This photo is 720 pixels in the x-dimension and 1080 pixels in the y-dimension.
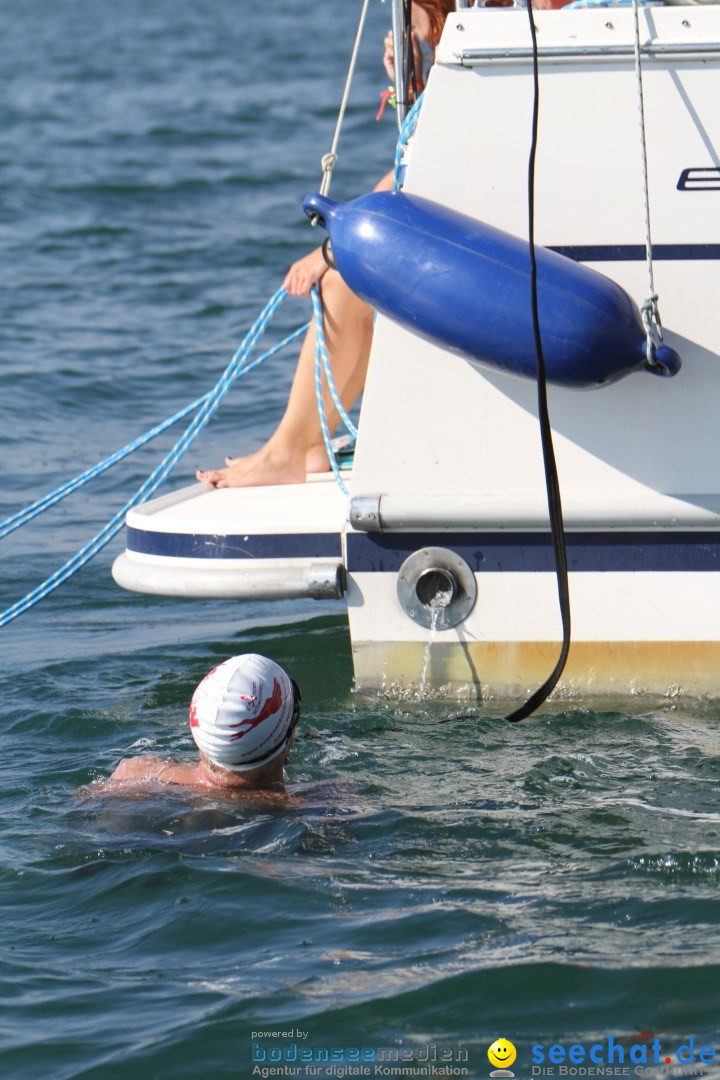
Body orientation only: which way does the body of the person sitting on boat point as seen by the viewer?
to the viewer's left

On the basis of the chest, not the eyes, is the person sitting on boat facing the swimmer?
no

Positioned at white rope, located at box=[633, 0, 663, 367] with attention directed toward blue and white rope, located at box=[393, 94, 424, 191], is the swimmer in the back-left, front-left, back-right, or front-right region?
front-left

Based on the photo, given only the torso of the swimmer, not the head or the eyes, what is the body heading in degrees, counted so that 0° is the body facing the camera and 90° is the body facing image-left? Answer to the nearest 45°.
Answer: approximately 225°

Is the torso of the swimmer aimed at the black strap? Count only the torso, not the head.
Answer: no

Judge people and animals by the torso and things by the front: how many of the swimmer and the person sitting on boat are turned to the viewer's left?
1

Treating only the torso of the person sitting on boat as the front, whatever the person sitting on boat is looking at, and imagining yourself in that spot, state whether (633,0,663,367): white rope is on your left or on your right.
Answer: on your left

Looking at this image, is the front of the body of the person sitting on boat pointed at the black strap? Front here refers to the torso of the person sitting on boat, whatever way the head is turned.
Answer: no

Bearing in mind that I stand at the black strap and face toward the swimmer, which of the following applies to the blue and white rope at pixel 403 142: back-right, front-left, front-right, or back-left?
front-right

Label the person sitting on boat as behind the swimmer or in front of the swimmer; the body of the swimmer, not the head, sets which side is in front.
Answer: in front
